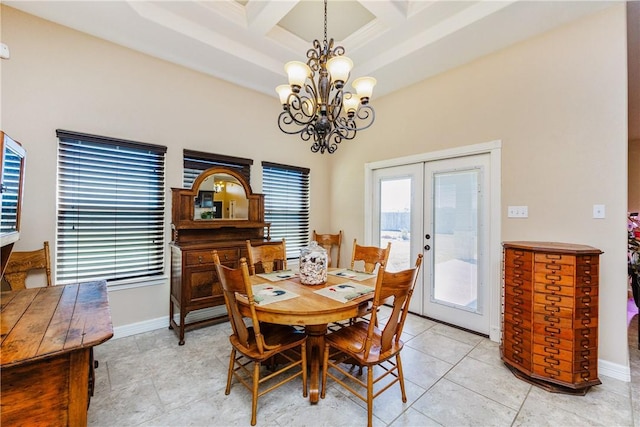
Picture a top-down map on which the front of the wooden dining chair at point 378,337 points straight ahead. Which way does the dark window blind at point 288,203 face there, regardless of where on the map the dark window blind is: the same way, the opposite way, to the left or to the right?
the opposite way

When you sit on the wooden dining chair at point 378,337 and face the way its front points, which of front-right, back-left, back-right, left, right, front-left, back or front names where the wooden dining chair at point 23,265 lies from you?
front-left

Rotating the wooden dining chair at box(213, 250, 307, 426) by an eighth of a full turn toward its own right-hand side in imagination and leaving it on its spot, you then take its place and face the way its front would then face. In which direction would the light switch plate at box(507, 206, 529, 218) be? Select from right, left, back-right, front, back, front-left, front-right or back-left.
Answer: front

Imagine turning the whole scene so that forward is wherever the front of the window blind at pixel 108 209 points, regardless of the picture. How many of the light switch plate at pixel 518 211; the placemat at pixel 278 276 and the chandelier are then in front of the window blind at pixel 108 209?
3

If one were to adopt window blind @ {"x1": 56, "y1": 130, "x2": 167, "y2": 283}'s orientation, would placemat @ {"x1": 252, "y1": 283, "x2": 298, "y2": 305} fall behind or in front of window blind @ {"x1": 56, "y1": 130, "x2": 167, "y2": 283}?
in front

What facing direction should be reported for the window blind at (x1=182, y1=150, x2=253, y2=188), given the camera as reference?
facing the viewer and to the right of the viewer

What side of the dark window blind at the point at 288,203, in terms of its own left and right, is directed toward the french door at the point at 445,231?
front

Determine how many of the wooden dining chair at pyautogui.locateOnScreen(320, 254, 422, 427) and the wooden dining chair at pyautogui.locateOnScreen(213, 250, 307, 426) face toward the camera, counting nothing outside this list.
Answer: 0

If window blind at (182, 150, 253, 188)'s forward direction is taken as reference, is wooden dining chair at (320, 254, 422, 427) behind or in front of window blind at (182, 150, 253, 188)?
in front

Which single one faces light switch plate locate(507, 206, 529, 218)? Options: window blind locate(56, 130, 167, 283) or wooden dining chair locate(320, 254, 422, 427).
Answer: the window blind

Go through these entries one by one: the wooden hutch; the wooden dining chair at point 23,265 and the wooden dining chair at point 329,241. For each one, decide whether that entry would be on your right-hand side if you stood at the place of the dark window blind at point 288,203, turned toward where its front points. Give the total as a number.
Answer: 2

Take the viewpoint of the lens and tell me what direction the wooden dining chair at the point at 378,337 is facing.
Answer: facing away from the viewer and to the left of the viewer

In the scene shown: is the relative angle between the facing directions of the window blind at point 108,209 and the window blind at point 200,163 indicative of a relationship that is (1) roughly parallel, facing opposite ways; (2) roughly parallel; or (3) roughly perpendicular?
roughly parallel

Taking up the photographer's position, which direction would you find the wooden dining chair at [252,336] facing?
facing away from the viewer and to the right of the viewer
